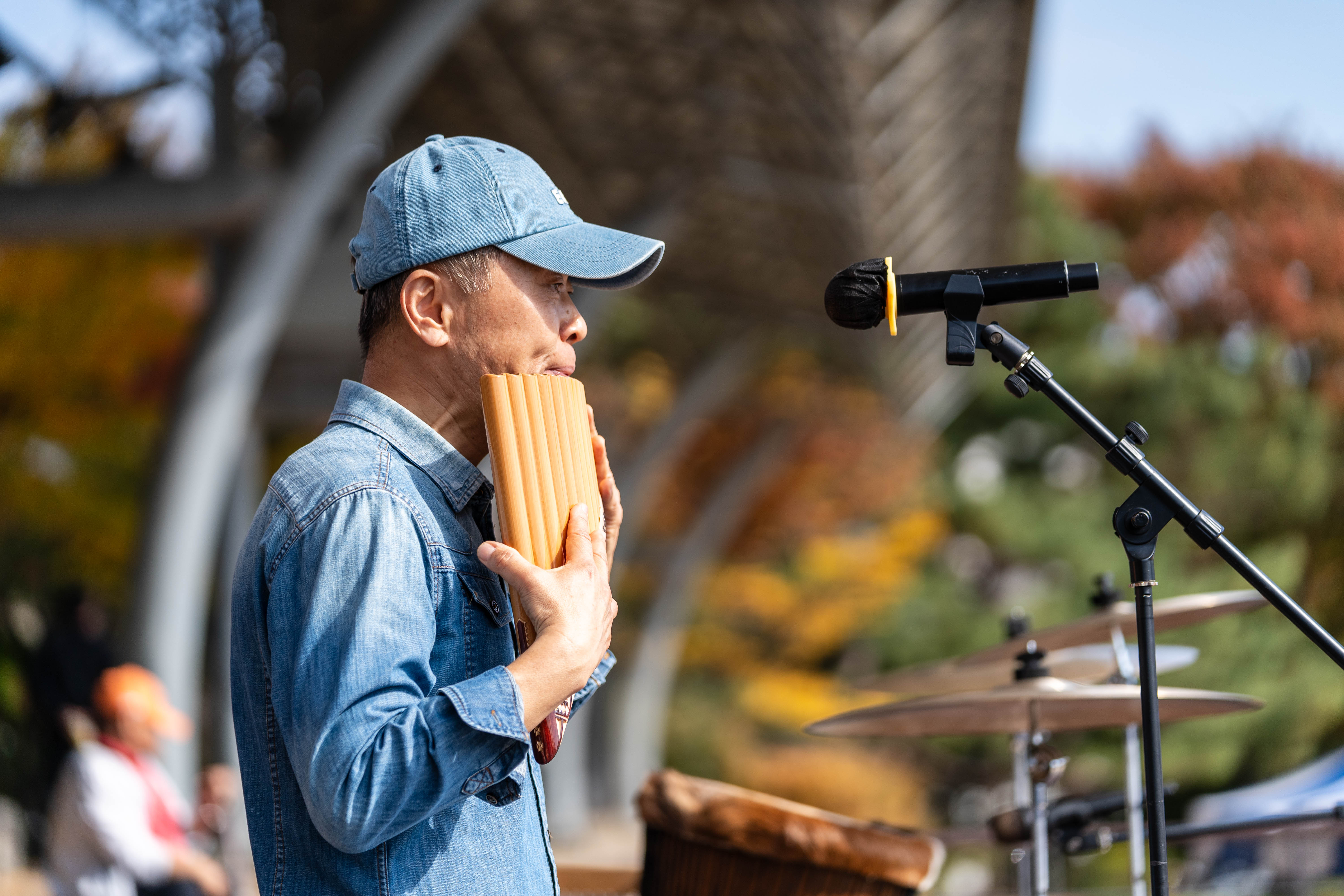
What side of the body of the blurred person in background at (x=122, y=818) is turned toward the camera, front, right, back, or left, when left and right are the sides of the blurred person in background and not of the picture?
right

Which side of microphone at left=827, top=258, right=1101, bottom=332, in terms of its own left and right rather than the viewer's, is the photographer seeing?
left

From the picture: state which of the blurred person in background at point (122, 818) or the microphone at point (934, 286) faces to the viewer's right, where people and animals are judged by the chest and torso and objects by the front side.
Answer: the blurred person in background

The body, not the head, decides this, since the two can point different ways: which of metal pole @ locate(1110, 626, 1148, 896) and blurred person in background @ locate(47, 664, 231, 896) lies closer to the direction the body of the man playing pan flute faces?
the metal pole

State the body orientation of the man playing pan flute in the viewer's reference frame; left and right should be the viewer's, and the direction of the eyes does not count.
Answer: facing to the right of the viewer

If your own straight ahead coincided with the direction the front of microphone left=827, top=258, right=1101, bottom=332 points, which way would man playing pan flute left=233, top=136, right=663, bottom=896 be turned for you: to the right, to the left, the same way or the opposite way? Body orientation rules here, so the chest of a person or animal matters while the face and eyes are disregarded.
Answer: the opposite way

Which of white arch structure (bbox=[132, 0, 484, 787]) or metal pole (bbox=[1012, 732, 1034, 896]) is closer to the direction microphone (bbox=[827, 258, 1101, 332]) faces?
the white arch structure

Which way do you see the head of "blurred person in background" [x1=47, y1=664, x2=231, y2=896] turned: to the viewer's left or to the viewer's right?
to the viewer's right

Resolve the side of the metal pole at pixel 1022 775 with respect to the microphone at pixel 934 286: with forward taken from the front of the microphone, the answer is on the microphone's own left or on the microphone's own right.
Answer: on the microphone's own right
